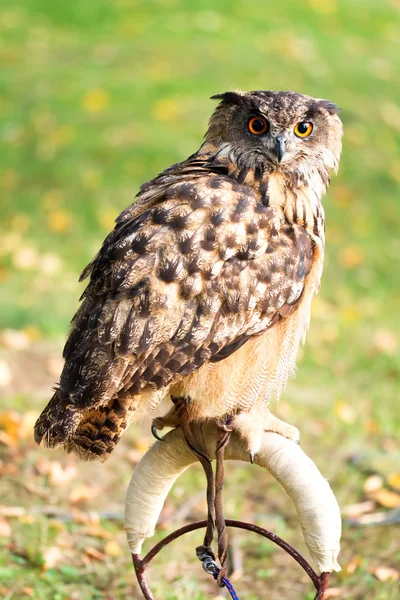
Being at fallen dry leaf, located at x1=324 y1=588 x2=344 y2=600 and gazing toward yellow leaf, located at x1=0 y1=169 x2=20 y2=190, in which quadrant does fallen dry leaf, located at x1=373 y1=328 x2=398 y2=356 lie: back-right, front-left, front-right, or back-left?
front-right

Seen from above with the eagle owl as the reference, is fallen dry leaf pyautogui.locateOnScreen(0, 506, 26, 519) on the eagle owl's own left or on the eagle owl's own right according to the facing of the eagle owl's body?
on the eagle owl's own left

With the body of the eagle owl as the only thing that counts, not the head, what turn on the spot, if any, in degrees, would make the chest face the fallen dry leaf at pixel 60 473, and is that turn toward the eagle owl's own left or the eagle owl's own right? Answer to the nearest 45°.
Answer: approximately 90° to the eagle owl's own left

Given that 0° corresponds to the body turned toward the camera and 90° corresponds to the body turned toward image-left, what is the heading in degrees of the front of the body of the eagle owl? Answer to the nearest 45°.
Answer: approximately 270°

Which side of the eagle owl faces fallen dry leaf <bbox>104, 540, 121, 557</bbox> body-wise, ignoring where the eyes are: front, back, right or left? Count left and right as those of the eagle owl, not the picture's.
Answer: left

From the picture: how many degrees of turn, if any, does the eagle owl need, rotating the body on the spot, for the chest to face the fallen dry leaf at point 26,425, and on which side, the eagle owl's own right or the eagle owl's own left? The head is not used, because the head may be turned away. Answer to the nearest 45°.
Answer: approximately 90° to the eagle owl's own left

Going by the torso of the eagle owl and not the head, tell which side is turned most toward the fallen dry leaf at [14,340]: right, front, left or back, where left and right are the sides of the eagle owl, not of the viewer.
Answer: left

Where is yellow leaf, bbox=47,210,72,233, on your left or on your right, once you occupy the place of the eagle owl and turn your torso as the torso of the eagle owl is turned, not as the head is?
on your left

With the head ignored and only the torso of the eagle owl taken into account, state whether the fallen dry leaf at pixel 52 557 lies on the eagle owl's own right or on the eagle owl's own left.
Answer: on the eagle owl's own left

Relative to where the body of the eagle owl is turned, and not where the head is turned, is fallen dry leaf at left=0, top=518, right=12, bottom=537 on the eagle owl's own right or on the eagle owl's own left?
on the eagle owl's own left
